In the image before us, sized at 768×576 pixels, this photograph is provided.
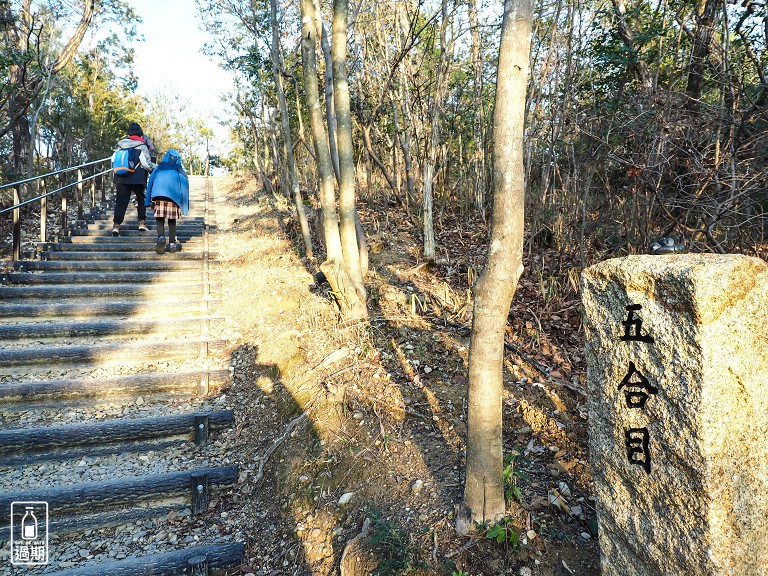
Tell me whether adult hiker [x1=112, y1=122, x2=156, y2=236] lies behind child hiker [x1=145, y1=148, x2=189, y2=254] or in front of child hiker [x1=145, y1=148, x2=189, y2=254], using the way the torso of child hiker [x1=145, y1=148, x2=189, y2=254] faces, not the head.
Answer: in front

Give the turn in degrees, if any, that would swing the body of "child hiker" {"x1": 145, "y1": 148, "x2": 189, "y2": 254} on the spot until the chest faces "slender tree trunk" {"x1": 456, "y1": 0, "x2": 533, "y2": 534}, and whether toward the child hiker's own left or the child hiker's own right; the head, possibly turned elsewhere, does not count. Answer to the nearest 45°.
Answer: approximately 180°

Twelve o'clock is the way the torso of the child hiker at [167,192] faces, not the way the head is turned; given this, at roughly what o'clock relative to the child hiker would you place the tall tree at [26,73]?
The tall tree is roughly at 11 o'clock from the child hiker.

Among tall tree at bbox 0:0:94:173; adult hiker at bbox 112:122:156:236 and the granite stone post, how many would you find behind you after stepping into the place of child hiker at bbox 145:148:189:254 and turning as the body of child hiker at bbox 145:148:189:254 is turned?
1

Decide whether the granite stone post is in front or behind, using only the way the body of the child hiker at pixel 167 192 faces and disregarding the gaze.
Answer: behind

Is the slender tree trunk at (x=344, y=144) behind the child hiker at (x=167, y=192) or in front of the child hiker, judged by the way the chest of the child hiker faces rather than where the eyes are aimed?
behind

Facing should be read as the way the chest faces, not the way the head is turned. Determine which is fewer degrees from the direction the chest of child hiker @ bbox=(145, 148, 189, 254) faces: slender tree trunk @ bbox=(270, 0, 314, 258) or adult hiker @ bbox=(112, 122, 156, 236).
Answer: the adult hiker

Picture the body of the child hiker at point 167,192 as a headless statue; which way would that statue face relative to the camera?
away from the camera

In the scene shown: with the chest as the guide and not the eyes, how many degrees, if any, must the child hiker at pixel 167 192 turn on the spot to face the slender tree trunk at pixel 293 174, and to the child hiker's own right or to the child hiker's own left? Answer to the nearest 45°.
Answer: approximately 90° to the child hiker's own right
